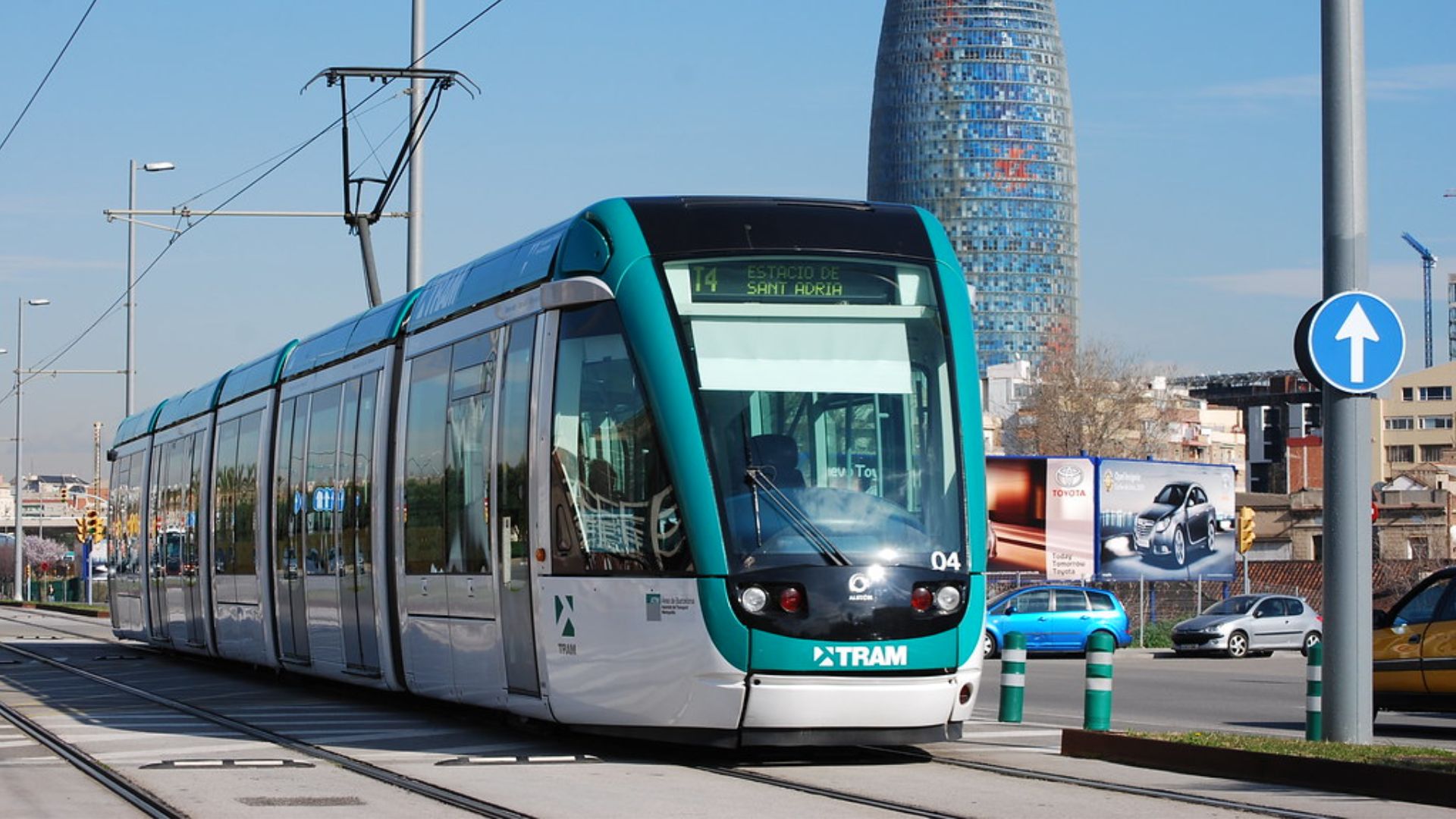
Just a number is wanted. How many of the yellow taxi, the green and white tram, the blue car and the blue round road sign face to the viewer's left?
2

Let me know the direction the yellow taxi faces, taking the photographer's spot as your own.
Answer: facing to the left of the viewer

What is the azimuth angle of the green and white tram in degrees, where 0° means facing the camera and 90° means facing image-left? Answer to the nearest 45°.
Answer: approximately 315°

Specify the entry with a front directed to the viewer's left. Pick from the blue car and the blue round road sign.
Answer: the blue car

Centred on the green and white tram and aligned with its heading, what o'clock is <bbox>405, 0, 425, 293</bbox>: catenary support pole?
The catenary support pole is roughly at 7 o'clock from the green and white tram.

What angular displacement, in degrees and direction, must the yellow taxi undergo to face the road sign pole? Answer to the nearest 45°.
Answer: approximately 90° to its left

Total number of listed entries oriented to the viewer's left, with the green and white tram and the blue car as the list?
1

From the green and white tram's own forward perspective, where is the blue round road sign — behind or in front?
in front

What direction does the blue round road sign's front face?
toward the camera

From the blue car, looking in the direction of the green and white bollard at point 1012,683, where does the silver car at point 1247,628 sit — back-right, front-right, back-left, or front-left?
back-left

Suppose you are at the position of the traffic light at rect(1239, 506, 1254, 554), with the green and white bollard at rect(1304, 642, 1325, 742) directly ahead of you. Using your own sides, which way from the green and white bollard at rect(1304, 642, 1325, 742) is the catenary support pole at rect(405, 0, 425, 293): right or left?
right

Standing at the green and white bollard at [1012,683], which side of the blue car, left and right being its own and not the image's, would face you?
left

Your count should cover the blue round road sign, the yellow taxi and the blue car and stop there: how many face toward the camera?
1

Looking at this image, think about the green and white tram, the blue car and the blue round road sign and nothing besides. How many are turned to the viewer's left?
1

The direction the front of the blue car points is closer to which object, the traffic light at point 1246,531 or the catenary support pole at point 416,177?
the catenary support pole

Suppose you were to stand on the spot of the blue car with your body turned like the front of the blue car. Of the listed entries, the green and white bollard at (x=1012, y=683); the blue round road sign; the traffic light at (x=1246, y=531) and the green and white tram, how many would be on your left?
3

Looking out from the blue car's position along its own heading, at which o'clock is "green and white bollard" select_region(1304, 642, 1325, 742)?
The green and white bollard is roughly at 9 o'clock from the blue car.
